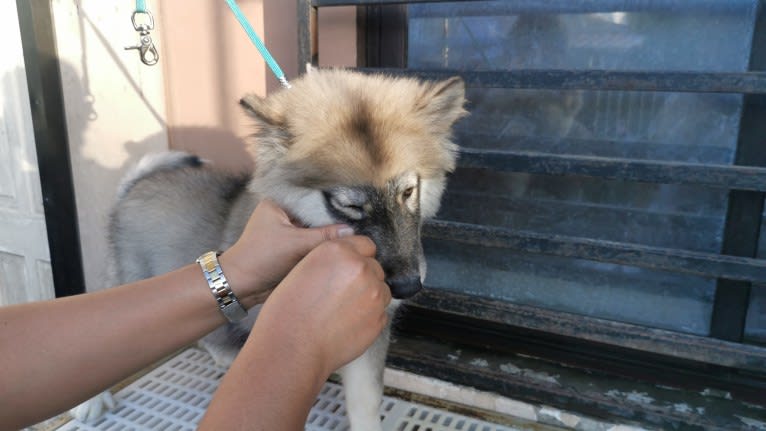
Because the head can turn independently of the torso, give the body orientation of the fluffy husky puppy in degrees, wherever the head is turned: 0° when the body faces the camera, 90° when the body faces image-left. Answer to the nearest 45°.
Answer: approximately 315°

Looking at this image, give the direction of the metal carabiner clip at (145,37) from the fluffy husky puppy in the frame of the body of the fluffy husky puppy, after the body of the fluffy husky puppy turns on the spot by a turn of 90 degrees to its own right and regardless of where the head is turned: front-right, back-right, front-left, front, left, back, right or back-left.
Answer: right

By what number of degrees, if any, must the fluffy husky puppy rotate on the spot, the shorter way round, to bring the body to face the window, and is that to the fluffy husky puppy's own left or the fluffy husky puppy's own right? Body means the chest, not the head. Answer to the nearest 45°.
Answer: approximately 45° to the fluffy husky puppy's own left
